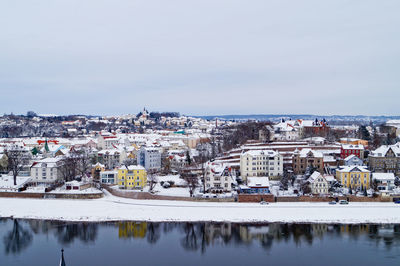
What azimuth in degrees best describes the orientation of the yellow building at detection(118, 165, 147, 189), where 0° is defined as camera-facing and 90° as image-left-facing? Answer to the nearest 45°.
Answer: approximately 0°

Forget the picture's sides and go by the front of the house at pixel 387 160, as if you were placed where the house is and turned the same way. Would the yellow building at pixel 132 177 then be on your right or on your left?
on your right

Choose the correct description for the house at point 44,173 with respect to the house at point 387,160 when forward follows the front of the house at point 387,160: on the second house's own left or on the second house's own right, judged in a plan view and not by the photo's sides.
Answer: on the second house's own right

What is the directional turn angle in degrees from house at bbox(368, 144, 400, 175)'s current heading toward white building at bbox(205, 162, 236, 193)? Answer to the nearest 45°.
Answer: approximately 45° to its right

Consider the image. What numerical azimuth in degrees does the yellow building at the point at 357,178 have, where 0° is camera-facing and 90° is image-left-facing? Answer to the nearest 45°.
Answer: approximately 0°

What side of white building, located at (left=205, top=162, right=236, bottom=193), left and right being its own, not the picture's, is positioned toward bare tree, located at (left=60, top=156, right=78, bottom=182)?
right

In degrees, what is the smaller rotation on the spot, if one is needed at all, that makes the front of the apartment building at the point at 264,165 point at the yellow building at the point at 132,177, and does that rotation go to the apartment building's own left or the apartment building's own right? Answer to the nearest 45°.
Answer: approximately 90° to the apartment building's own right

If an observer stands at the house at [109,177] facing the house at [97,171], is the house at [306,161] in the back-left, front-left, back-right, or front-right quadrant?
back-right

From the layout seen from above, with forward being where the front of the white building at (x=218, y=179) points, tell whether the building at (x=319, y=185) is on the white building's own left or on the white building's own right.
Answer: on the white building's own left
